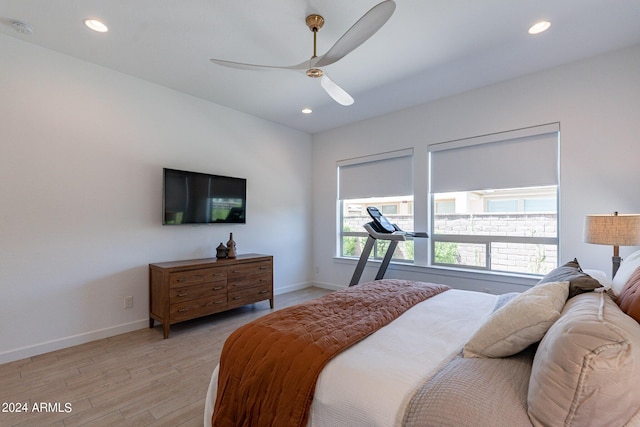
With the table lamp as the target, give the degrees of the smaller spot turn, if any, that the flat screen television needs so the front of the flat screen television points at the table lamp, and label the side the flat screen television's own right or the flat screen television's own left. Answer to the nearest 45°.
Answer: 0° — it already faces it

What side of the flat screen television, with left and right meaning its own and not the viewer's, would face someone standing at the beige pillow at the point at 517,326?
front

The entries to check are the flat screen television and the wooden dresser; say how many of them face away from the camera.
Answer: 0

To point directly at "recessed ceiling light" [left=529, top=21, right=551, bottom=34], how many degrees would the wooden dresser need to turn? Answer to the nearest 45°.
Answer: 0° — it already faces it

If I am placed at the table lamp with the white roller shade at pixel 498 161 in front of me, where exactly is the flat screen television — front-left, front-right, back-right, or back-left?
front-left

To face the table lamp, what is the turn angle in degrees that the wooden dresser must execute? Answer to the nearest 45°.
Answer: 0° — it already faces it

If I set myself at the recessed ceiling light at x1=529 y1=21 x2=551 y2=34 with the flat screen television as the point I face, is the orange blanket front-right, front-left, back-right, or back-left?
front-left

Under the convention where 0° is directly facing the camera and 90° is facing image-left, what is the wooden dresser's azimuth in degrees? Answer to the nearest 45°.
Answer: approximately 315°

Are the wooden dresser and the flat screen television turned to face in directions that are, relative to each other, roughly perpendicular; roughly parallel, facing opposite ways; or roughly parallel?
roughly parallel

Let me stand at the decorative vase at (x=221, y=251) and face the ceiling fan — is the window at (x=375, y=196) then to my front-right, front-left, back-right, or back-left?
front-left

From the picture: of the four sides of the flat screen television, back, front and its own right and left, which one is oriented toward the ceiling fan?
front

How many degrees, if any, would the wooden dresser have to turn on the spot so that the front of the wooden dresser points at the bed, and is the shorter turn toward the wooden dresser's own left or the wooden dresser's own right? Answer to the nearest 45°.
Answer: approximately 45° to the wooden dresser's own right

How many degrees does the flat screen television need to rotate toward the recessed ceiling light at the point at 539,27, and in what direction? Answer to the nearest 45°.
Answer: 0° — it already faces it

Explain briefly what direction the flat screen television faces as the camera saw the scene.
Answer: facing the viewer and to the right of the viewer
